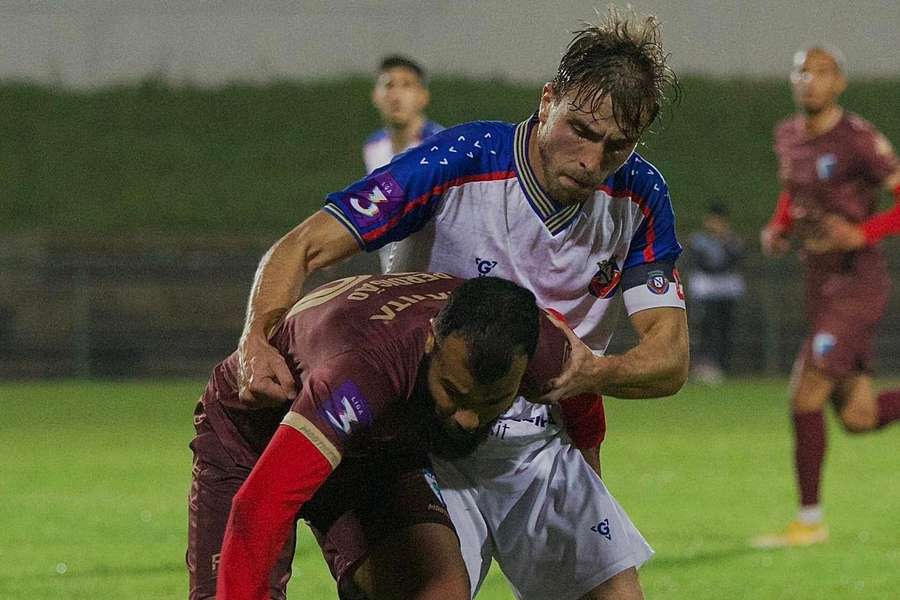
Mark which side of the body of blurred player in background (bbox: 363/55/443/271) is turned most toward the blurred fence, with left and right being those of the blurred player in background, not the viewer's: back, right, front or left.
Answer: back

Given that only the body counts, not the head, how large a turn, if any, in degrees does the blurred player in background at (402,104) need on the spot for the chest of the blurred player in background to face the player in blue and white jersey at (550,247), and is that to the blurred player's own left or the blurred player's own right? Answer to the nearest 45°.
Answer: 0° — they already face them

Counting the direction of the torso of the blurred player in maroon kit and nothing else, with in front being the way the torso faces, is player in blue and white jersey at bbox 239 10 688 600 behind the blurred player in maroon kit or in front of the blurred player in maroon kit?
in front

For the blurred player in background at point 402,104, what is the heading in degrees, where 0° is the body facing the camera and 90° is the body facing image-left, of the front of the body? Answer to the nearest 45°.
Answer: approximately 0°

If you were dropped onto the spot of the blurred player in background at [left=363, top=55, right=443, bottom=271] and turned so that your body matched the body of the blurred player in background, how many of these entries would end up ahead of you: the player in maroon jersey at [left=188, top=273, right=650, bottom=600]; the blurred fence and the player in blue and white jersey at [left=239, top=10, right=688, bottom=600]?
2

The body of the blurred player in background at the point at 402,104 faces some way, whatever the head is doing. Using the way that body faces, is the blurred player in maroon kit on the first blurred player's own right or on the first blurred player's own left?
on the first blurred player's own left
